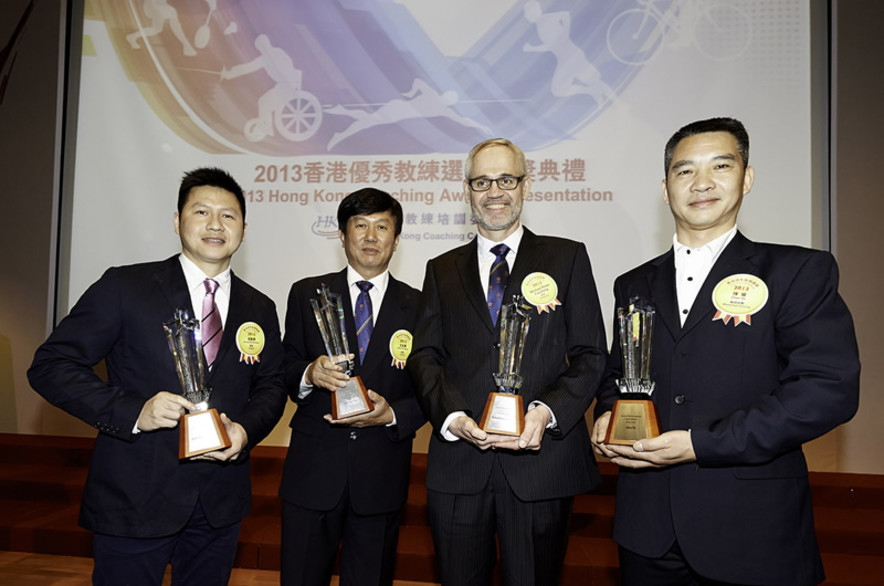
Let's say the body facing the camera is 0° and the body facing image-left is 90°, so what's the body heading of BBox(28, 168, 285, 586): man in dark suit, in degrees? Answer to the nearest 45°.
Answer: approximately 315°

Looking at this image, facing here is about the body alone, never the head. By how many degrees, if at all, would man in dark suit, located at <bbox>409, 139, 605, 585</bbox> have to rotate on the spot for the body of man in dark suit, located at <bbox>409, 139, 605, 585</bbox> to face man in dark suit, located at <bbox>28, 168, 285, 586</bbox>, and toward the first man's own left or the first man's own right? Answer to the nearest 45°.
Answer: approximately 90° to the first man's own right

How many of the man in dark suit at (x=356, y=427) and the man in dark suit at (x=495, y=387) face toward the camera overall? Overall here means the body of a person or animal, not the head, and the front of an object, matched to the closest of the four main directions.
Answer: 2

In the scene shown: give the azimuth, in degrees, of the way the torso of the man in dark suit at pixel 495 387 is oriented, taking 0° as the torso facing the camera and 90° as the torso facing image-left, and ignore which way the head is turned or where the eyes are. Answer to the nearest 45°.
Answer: approximately 0°

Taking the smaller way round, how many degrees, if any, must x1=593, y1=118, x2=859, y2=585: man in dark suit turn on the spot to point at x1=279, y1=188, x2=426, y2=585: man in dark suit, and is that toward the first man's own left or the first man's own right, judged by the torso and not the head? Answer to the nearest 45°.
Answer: approximately 45° to the first man's own right

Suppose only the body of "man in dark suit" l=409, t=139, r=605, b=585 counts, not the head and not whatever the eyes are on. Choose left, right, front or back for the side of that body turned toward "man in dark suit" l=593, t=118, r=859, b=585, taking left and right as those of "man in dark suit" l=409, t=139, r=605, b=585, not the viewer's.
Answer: left

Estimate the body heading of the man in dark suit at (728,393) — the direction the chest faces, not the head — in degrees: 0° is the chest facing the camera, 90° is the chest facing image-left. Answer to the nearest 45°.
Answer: approximately 45°

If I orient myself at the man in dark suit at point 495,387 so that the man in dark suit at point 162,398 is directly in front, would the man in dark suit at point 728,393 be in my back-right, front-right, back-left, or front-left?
back-left
